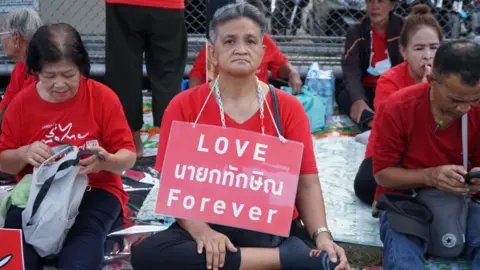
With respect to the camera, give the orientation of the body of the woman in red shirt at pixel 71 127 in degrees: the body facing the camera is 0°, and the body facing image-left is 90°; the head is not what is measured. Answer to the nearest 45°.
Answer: approximately 0°

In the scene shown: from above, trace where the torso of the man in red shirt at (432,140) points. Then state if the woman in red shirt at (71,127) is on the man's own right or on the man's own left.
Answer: on the man's own right

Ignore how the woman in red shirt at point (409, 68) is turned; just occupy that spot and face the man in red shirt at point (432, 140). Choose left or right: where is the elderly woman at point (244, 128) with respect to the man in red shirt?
right

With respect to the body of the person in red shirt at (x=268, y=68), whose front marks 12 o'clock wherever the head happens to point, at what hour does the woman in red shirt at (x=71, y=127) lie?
the woman in red shirt at (x=71, y=127) is roughly at 1 o'clock from the person in red shirt at (x=268, y=68).

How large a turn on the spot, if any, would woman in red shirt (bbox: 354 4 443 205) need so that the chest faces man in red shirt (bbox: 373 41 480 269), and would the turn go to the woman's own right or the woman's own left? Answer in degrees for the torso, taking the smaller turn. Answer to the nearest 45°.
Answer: approximately 45° to the woman's own right

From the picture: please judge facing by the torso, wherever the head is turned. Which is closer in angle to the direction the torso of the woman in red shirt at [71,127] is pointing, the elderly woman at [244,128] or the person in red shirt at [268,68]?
the elderly woman

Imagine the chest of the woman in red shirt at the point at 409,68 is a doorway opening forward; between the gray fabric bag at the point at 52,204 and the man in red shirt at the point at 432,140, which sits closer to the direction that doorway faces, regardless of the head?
the man in red shirt

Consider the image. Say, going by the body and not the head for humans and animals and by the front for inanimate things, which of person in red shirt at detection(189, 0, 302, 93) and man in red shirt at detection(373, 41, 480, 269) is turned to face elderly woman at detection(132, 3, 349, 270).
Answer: the person in red shirt

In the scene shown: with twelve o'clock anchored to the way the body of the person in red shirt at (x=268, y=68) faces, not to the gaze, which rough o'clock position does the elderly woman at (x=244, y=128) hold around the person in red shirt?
The elderly woman is roughly at 12 o'clock from the person in red shirt.

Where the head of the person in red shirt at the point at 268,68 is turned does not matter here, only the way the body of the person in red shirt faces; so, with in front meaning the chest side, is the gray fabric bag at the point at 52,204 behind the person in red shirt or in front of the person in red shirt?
in front

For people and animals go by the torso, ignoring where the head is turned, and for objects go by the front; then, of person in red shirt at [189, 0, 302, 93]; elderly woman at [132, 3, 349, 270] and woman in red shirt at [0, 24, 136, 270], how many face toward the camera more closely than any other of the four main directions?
3
